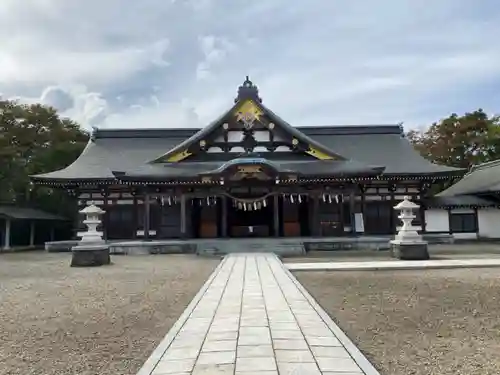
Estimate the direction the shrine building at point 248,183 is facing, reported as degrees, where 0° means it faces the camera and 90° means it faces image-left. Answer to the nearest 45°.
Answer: approximately 0°

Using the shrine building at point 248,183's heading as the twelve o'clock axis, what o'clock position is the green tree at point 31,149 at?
The green tree is roughly at 4 o'clock from the shrine building.

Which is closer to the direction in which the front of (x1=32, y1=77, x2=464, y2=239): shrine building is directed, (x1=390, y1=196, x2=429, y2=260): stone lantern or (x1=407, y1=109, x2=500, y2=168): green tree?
the stone lantern

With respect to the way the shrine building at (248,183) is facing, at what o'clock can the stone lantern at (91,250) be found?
The stone lantern is roughly at 1 o'clock from the shrine building.

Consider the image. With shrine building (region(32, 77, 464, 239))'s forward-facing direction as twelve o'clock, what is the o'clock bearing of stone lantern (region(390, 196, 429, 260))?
The stone lantern is roughly at 11 o'clock from the shrine building.

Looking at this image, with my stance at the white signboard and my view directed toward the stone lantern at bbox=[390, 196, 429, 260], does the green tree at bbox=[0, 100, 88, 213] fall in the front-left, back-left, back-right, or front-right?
back-right

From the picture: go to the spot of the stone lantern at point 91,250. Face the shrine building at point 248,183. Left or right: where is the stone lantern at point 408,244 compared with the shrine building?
right

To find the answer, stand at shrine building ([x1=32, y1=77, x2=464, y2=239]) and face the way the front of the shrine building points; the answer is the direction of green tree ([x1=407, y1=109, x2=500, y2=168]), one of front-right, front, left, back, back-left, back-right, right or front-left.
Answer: back-left

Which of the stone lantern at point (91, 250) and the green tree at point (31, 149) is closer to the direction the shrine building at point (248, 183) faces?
the stone lantern
